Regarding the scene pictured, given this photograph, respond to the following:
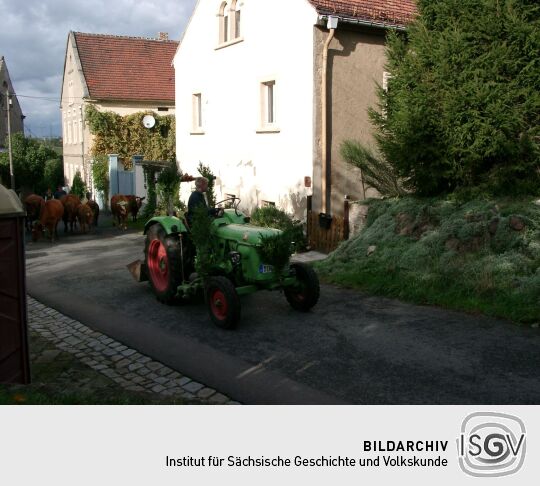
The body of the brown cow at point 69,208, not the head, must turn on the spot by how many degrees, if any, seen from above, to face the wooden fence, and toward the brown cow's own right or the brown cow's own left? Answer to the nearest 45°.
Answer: approximately 45° to the brown cow's own left

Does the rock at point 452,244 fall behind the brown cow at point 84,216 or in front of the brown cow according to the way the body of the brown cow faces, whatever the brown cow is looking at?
in front

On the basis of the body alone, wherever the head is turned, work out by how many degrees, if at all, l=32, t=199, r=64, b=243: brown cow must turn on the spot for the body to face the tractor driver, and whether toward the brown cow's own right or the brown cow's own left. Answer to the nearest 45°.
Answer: approximately 45° to the brown cow's own left

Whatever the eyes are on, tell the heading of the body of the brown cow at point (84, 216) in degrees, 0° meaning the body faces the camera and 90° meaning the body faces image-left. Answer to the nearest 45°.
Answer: approximately 0°

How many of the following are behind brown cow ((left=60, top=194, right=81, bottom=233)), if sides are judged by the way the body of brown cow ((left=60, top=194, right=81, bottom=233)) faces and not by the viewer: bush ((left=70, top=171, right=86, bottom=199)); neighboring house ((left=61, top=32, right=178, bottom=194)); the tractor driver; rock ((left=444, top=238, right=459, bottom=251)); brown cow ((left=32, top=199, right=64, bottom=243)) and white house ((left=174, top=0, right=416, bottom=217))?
2

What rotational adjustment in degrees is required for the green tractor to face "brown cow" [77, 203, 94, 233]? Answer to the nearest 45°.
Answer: approximately 135° to its left

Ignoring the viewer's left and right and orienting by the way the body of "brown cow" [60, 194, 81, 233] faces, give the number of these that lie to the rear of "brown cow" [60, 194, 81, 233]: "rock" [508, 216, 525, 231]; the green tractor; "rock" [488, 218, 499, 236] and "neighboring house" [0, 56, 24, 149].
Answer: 1

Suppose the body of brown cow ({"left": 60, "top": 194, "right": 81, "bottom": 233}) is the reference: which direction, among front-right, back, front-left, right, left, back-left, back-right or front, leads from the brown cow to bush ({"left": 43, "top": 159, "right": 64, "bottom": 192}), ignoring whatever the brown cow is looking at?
back

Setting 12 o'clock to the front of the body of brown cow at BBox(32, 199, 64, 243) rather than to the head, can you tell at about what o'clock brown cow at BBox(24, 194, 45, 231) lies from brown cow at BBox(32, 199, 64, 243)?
brown cow at BBox(24, 194, 45, 231) is roughly at 4 o'clock from brown cow at BBox(32, 199, 64, 243).

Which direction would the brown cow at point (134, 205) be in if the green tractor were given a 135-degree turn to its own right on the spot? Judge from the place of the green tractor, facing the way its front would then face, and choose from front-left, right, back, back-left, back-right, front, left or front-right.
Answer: right

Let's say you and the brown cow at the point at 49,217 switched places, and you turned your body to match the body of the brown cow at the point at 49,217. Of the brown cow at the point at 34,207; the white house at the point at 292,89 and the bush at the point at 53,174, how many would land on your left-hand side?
1

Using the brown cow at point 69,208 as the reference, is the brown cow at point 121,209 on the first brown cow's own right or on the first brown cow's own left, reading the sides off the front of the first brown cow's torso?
on the first brown cow's own left

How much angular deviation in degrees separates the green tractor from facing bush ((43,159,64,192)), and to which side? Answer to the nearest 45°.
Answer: approximately 135° to its left

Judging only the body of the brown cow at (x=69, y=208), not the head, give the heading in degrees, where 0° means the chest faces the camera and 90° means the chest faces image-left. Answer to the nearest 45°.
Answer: approximately 0°

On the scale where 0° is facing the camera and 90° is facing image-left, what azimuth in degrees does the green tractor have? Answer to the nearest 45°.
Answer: approximately 315°
